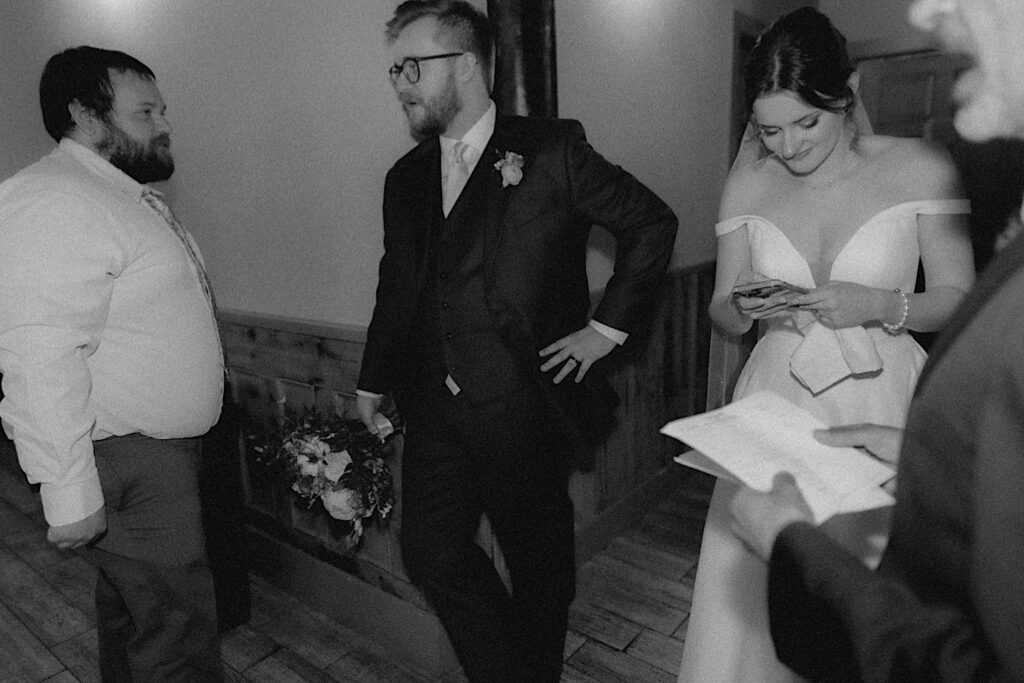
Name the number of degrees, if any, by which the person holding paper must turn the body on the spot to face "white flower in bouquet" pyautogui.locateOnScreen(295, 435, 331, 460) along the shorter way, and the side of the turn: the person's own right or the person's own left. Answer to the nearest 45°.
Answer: approximately 45° to the person's own right

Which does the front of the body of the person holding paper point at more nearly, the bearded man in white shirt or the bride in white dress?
the bearded man in white shirt

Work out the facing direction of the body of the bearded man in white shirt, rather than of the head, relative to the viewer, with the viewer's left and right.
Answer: facing to the right of the viewer

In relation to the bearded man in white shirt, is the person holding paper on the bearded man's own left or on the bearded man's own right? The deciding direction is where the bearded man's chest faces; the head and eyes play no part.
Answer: on the bearded man's own right

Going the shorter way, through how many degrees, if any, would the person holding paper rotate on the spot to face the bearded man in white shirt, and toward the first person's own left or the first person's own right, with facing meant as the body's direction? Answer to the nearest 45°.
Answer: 0° — they already face them

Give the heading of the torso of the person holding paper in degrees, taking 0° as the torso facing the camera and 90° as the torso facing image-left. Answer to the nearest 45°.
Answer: approximately 90°

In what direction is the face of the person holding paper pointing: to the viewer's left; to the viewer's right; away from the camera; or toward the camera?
to the viewer's left

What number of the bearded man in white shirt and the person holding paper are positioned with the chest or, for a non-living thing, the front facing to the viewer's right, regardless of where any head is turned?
1

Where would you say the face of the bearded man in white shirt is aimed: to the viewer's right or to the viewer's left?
to the viewer's right

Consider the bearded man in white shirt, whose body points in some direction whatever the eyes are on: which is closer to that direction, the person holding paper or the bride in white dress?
the bride in white dress

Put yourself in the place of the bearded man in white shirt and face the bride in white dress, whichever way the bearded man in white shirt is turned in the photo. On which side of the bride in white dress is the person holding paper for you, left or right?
right

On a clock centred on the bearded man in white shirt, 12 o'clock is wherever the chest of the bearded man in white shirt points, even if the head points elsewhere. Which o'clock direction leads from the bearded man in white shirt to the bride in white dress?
The bride in white dress is roughly at 1 o'clock from the bearded man in white shirt.
